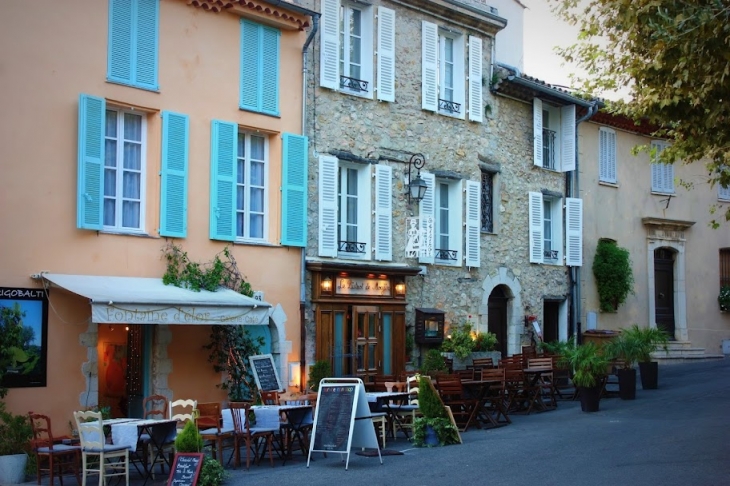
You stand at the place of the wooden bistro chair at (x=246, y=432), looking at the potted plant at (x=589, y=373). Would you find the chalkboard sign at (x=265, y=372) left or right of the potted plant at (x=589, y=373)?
left

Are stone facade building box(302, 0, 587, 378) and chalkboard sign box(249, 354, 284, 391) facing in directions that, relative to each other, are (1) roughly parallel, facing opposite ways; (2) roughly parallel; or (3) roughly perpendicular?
roughly parallel

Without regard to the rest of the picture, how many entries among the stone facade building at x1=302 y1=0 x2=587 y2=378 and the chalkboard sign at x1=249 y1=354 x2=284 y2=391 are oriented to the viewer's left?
0

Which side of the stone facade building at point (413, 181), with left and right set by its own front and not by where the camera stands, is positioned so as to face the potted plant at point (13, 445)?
right

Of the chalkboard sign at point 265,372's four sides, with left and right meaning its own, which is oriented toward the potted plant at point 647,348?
left

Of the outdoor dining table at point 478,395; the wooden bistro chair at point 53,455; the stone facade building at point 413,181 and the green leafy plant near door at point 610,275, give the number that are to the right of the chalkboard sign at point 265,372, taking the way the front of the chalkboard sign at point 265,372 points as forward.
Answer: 1

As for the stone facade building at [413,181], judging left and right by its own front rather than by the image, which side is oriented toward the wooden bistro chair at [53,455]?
right

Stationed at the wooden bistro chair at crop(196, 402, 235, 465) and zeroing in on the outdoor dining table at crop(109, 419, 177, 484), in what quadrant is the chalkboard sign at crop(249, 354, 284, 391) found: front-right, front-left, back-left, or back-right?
back-right

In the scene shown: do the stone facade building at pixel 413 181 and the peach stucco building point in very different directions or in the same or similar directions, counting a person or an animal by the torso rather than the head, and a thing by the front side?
same or similar directions

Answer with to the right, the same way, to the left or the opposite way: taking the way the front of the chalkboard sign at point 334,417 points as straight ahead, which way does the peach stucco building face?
to the left

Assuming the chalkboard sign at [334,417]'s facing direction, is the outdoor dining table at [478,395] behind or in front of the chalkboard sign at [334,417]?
behind

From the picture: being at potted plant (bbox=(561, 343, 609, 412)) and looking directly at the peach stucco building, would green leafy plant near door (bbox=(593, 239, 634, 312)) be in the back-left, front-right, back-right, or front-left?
back-right

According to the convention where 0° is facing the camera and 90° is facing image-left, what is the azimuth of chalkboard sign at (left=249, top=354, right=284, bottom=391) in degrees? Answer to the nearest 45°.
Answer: approximately 315°

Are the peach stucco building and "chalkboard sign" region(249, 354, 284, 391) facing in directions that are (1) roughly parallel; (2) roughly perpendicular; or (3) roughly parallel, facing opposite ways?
roughly parallel

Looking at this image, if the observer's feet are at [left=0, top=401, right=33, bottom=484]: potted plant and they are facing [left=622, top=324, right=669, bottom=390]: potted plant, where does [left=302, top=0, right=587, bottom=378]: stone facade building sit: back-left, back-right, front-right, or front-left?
front-left

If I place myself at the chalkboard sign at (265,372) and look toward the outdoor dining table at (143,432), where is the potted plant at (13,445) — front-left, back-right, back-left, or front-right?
front-right

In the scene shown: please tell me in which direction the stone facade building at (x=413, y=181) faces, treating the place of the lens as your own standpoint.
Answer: facing the viewer and to the right of the viewer

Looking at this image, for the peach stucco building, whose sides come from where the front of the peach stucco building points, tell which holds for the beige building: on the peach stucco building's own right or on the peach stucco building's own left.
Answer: on the peach stucco building's own left

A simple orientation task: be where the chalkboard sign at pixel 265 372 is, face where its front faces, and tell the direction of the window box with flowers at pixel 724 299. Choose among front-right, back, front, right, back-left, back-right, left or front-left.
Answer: left
